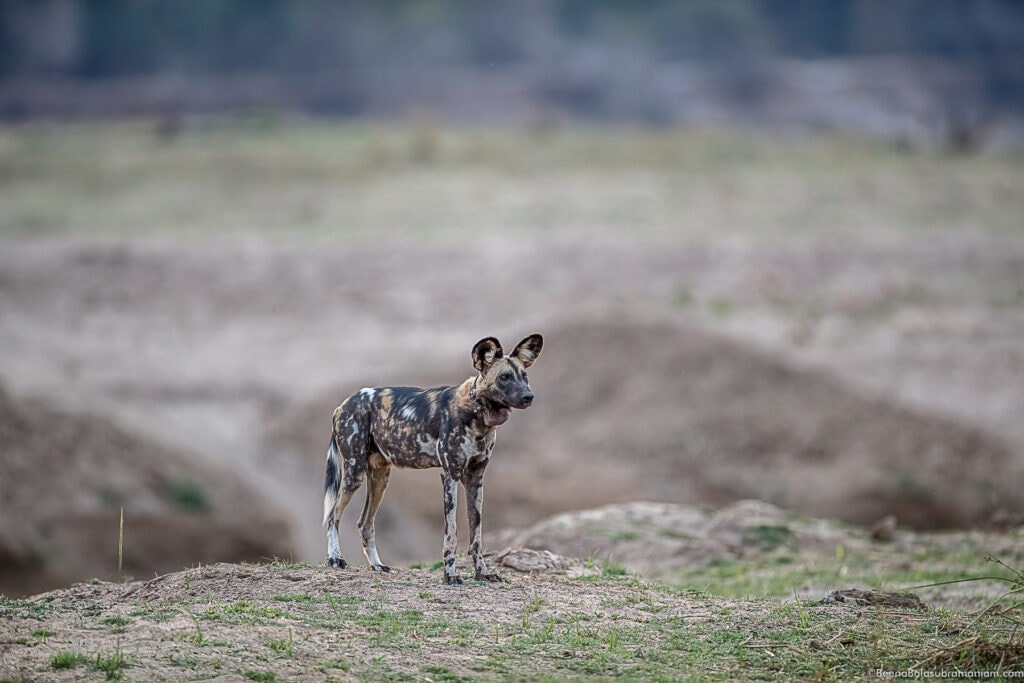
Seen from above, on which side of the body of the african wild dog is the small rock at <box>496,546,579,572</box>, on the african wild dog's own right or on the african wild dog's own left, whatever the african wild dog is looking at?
on the african wild dog's own left

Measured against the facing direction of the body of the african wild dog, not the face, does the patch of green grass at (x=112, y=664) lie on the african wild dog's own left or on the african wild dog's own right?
on the african wild dog's own right

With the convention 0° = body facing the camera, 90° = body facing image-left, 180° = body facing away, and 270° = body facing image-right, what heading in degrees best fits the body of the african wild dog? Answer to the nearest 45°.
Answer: approximately 315°
